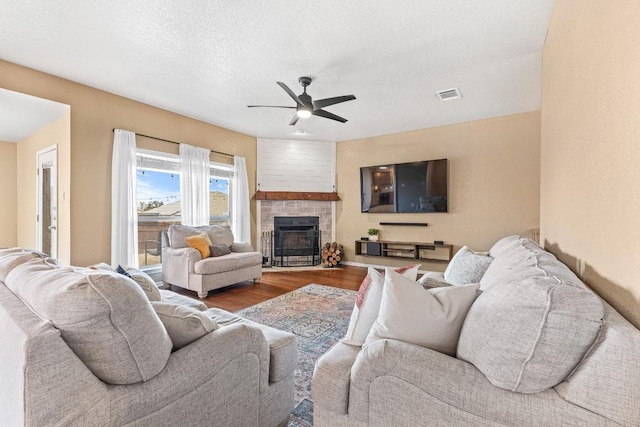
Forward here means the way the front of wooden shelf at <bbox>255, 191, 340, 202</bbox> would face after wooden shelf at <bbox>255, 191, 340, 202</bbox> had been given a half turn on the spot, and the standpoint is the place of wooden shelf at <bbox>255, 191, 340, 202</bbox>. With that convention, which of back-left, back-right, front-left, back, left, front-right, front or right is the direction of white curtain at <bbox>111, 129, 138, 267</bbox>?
back-left

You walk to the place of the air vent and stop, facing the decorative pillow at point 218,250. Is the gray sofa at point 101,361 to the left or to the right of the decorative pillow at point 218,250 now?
left

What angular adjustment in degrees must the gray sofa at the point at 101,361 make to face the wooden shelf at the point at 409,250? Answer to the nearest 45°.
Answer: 0° — it already faces it

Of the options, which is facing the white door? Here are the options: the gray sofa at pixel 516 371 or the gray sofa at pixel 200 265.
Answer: the gray sofa at pixel 516 371

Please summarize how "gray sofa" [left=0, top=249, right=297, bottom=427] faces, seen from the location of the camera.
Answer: facing away from the viewer and to the right of the viewer

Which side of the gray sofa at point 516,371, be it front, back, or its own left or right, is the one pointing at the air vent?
right

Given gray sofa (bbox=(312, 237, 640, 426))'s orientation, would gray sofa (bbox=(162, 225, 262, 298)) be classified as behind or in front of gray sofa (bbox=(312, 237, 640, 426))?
in front

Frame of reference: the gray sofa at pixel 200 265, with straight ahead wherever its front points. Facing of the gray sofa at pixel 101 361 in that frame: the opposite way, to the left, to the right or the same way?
to the left

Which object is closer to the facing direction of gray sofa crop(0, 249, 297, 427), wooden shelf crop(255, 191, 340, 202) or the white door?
the wooden shelf

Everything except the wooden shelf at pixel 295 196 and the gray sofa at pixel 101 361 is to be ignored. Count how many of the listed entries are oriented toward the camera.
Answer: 1

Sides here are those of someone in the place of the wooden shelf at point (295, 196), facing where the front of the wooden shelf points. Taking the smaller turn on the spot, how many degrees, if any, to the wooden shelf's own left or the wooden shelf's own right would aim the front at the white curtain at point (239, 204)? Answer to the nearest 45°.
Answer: approximately 90° to the wooden shelf's own right

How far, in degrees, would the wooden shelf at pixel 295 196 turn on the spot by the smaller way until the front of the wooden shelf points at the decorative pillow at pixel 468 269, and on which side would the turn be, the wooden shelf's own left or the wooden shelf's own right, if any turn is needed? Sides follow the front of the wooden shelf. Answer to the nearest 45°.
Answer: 0° — it already faces it

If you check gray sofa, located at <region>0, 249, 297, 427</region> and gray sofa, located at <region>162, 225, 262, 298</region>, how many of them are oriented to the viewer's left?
0

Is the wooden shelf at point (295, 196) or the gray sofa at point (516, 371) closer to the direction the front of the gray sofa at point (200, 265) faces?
the gray sofa

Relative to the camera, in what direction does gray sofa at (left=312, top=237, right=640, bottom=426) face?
facing to the left of the viewer

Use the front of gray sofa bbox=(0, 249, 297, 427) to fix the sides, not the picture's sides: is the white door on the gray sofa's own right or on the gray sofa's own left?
on the gray sofa's own left
